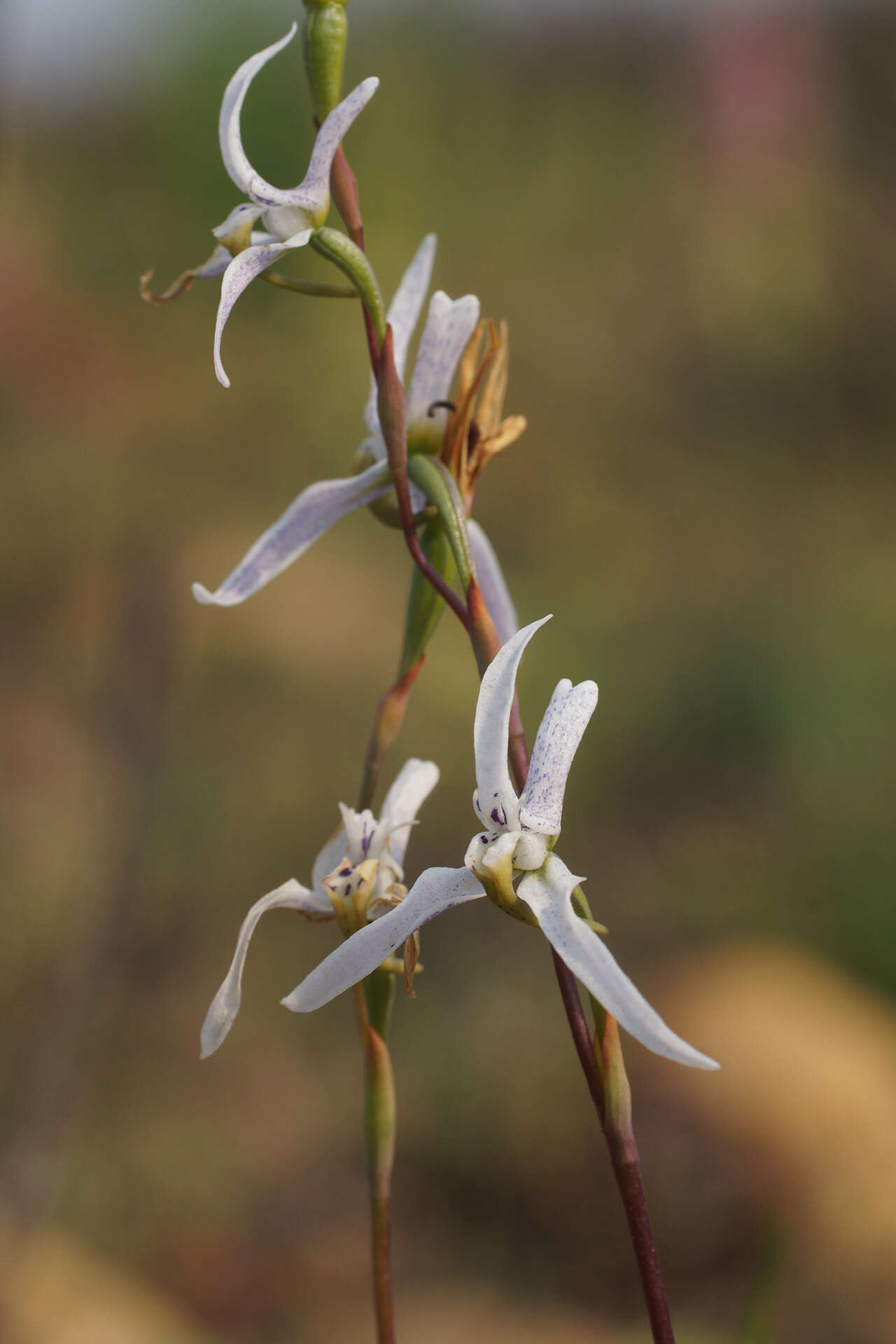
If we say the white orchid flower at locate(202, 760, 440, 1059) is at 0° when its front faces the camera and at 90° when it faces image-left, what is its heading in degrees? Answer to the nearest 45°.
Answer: approximately 0°
